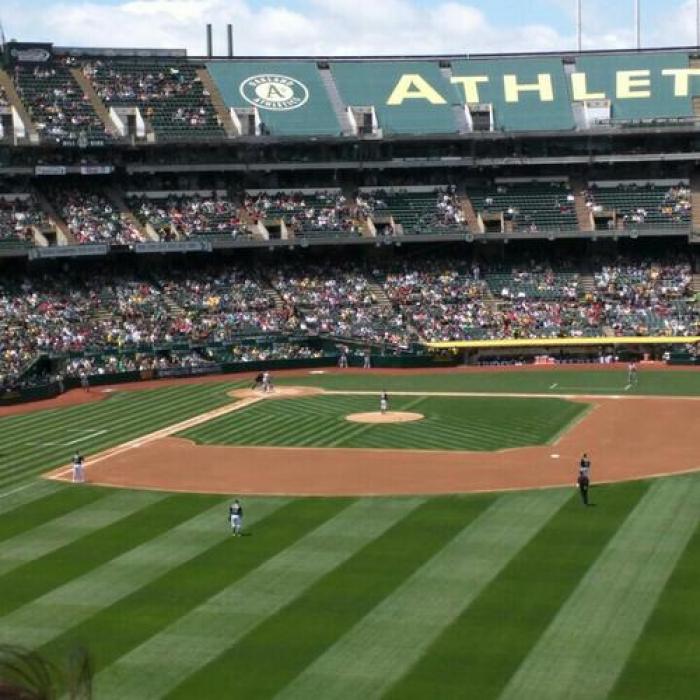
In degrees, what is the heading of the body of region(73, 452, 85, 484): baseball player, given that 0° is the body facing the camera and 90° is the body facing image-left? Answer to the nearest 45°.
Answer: approximately 180°

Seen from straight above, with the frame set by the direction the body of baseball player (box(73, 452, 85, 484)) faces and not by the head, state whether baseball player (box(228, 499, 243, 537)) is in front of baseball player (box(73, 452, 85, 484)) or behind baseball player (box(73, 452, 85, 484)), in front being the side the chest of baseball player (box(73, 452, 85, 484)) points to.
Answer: behind
